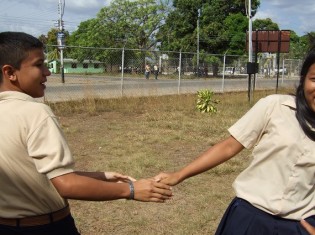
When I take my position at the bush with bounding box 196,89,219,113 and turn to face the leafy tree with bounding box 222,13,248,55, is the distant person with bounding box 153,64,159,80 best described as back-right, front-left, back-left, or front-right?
front-left

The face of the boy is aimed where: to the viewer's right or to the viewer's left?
to the viewer's right

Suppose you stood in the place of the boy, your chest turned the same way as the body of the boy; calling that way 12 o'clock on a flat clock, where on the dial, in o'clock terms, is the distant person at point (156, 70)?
The distant person is roughly at 11 o'clock from the boy.

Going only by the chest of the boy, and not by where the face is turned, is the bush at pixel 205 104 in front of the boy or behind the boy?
in front

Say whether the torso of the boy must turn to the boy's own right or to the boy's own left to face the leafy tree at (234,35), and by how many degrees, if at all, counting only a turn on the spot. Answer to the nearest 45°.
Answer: approximately 45° to the boy's own left

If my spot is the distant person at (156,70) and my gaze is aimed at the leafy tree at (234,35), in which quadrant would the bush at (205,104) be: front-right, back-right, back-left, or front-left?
back-right

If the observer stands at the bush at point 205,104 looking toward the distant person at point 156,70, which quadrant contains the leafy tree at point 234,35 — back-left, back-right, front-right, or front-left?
front-right
